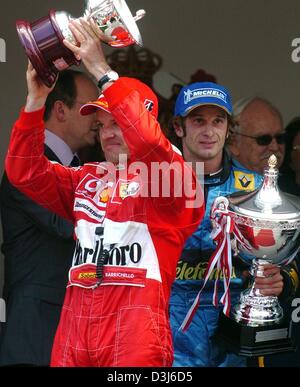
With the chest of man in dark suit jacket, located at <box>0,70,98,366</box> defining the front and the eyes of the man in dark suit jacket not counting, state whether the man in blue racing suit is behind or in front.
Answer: in front

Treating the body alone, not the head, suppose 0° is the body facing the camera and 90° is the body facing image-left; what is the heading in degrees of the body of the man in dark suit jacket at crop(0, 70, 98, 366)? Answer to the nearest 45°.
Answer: approximately 270°

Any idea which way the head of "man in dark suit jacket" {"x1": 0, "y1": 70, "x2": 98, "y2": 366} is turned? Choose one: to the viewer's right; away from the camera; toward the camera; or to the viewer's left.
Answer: to the viewer's right
